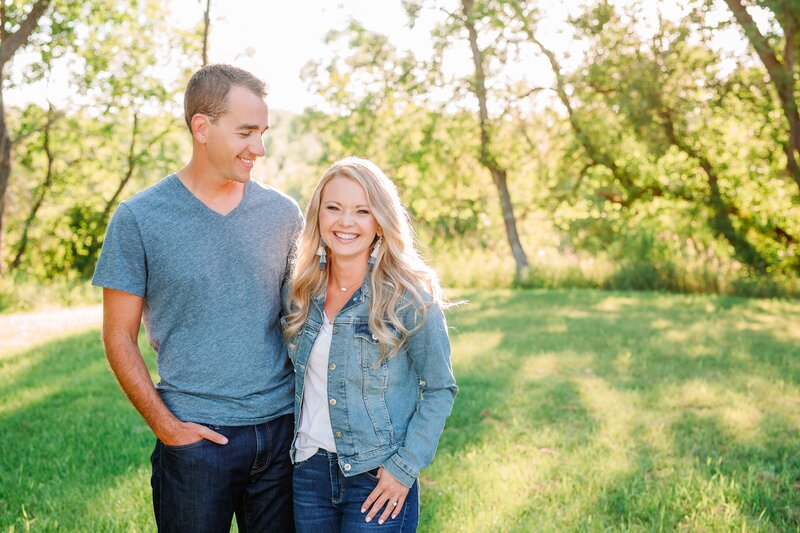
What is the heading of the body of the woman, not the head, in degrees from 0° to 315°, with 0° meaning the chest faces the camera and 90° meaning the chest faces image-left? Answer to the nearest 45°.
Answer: approximately 45°

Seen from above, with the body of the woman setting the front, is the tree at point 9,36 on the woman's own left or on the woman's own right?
on the woman's own right

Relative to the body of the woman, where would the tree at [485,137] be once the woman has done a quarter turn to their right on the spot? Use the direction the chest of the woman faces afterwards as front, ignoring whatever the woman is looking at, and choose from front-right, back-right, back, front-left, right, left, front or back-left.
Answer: front-right

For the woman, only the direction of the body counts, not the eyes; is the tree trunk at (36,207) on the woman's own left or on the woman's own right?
on the woman's own right
